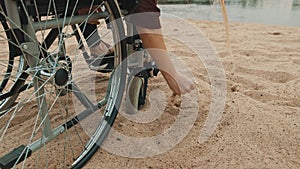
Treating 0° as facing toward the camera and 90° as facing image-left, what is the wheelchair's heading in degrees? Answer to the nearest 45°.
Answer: approximately 225°
